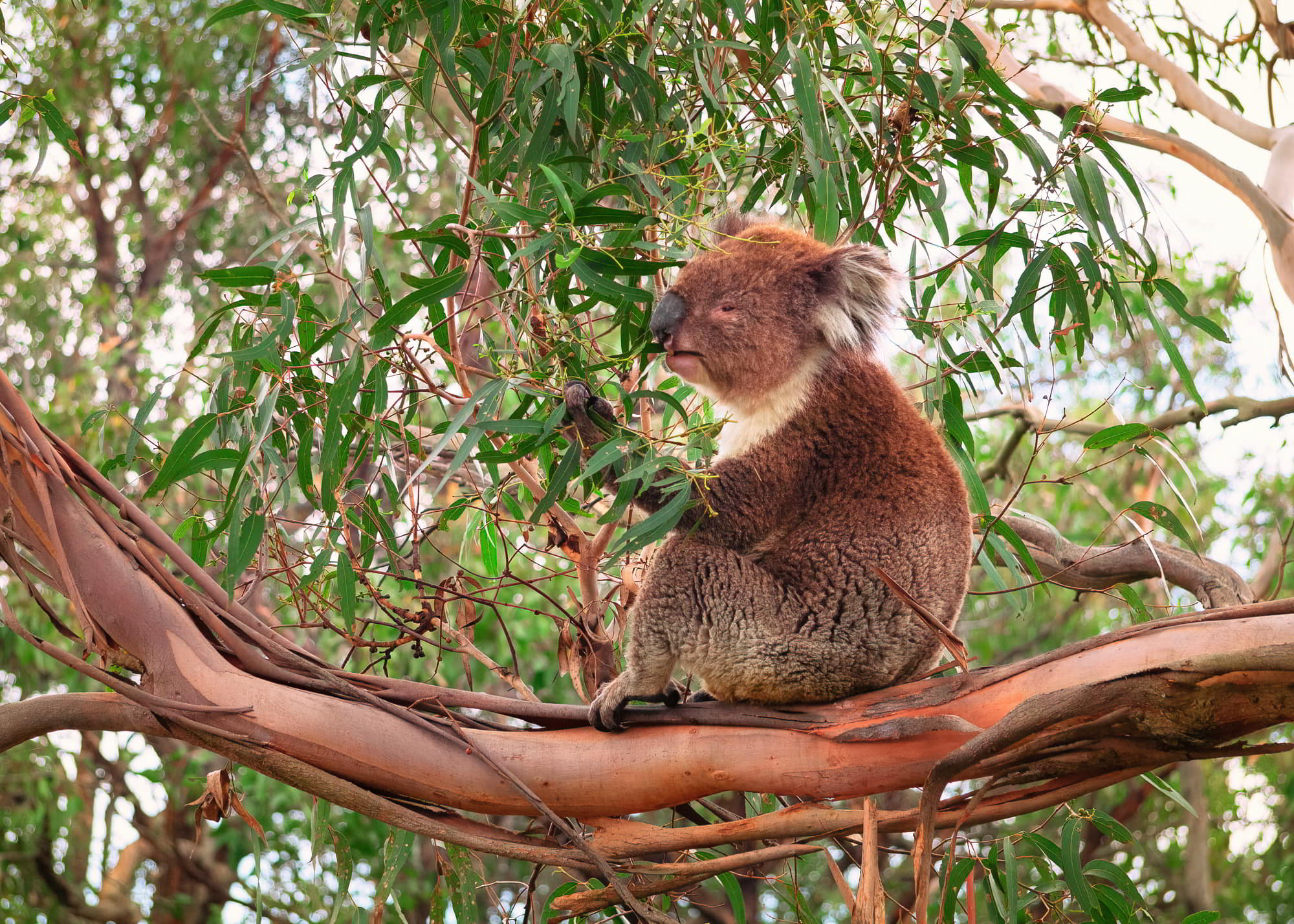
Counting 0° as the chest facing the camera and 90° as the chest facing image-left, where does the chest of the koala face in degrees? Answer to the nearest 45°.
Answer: approximately 90°
